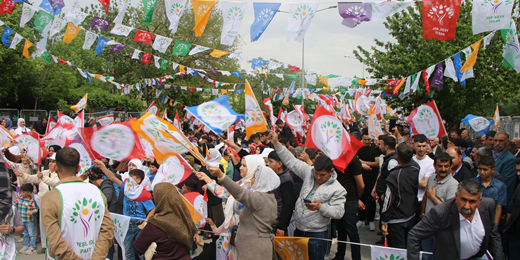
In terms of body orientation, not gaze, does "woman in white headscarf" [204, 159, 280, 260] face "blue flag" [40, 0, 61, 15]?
yes

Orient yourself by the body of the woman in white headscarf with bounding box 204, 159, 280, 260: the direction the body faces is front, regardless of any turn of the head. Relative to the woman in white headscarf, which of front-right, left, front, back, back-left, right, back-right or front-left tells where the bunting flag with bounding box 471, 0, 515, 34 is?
right

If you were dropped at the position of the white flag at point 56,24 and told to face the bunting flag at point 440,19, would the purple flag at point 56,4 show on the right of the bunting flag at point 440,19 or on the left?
right

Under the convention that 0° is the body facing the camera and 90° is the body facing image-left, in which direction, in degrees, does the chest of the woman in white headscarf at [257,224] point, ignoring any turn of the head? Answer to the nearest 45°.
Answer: approximately 135°

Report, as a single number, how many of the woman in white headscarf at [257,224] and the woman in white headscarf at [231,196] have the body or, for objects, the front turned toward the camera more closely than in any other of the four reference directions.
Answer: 0

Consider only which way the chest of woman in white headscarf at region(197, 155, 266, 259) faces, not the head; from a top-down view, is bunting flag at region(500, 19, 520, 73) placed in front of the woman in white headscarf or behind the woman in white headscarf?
behind

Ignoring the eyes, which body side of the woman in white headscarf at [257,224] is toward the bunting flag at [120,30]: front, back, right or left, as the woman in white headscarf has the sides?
front

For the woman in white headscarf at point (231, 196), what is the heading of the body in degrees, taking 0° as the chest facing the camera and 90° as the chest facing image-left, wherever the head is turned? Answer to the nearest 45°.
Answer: approximately 90°

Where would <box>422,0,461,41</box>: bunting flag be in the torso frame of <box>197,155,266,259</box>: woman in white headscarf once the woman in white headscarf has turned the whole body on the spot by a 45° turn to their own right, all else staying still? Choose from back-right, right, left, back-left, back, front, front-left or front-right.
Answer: right

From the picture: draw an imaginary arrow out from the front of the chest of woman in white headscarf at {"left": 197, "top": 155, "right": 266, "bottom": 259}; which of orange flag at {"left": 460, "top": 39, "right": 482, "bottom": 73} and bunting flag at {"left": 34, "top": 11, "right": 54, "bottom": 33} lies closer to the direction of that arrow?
the bunting flag

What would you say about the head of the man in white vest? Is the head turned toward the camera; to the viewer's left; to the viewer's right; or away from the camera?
away from the camera
